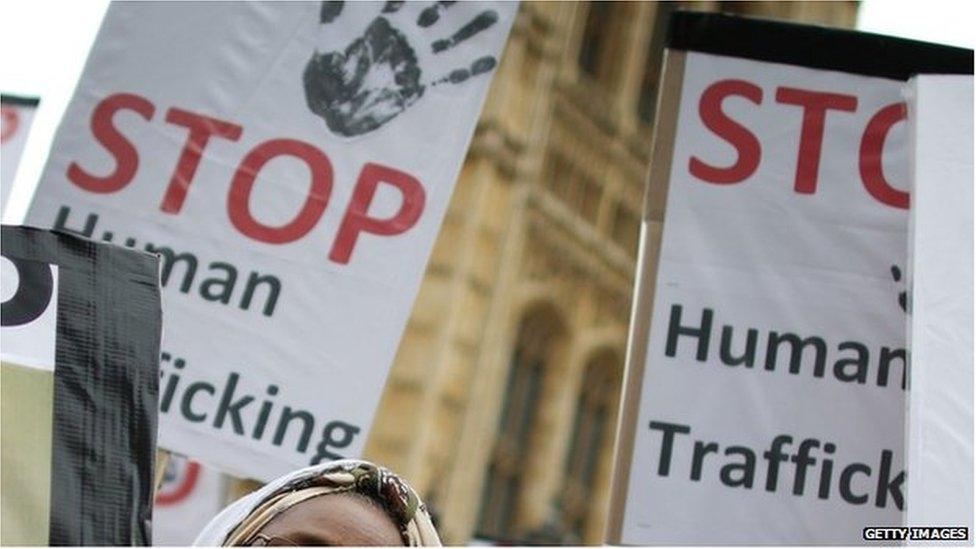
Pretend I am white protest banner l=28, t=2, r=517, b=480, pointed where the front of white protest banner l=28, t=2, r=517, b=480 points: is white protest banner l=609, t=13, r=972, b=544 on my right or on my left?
on my left

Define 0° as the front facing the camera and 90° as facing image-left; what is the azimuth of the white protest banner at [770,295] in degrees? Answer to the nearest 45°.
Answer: approximately 0°

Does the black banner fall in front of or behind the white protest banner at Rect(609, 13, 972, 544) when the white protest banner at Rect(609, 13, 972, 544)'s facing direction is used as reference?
in front

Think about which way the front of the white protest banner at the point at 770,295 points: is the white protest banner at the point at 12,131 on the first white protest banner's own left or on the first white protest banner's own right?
on the first white protest banner's own right

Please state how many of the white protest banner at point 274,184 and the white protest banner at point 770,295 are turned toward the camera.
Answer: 2

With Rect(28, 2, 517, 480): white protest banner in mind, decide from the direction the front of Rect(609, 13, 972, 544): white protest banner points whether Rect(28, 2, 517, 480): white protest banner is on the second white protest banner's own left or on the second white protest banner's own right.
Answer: on the second white protest banner's own right
